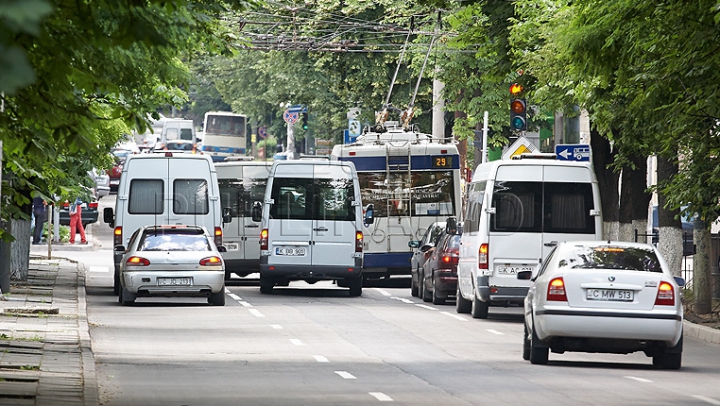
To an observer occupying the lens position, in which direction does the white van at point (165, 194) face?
facing away from the viewer

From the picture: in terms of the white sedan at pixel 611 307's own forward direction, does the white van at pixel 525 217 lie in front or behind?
in front

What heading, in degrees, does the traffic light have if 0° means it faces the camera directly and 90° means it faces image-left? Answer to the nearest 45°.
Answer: approximately 0°

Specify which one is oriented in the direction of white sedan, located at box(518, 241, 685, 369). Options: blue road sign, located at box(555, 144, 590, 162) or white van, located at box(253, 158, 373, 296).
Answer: the blue road sign

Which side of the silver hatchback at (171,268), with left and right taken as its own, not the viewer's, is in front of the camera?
back

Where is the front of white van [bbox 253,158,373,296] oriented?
away from the camera

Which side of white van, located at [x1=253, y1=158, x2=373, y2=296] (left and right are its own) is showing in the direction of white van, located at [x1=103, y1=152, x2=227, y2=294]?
left

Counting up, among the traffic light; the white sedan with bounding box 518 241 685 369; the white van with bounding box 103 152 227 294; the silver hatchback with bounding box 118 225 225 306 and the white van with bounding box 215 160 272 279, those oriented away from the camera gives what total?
4

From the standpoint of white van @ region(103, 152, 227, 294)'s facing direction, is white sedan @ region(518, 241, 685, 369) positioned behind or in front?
behind

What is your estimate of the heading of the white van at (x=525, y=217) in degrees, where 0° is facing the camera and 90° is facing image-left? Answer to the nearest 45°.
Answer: approximately 180°
